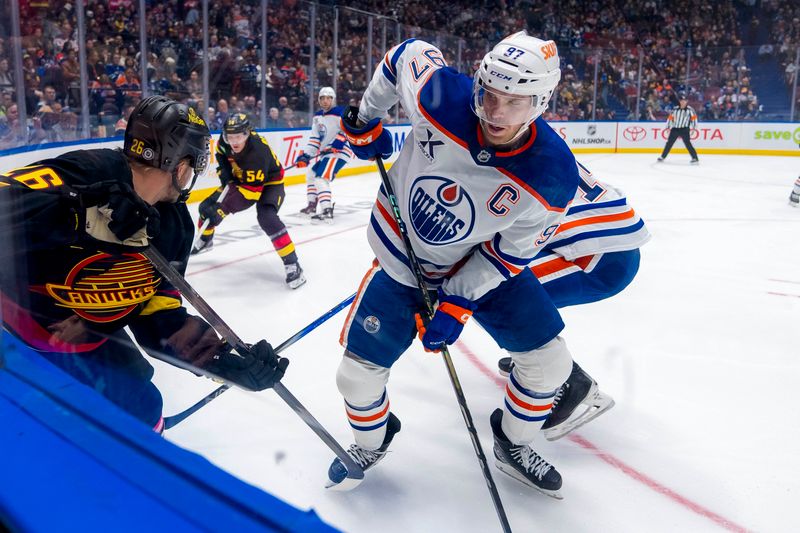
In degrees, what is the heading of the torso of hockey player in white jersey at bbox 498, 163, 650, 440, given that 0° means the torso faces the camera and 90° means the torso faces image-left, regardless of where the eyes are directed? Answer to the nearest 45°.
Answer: approximately 90°

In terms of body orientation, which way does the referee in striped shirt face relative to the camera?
toward the camera

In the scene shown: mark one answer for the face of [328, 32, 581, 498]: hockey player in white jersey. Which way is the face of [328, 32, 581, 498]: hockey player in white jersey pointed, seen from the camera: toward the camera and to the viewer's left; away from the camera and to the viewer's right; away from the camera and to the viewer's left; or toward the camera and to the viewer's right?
toward the camera and to the viewer's left

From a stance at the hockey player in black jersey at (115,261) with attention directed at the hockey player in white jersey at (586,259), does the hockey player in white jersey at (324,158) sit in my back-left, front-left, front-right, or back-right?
front-left

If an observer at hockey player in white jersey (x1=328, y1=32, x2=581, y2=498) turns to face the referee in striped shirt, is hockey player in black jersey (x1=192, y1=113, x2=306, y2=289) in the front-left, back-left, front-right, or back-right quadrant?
front-left

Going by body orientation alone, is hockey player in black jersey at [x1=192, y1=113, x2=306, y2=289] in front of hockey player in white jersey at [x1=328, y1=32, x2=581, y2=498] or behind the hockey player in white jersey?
behind

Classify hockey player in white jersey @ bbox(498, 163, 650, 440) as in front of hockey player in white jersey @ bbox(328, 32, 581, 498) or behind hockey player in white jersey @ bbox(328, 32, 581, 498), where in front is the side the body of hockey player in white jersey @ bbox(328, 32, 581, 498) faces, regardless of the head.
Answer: behind

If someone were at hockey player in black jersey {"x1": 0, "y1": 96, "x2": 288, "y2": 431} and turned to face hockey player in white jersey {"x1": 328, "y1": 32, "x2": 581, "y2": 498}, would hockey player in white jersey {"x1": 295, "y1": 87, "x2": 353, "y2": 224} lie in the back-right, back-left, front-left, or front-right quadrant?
front-left

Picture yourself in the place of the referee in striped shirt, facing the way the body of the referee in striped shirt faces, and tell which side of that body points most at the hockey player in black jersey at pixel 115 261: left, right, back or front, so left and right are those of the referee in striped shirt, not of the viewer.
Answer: front

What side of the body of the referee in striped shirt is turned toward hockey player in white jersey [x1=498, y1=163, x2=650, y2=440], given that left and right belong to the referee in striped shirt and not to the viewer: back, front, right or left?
front
